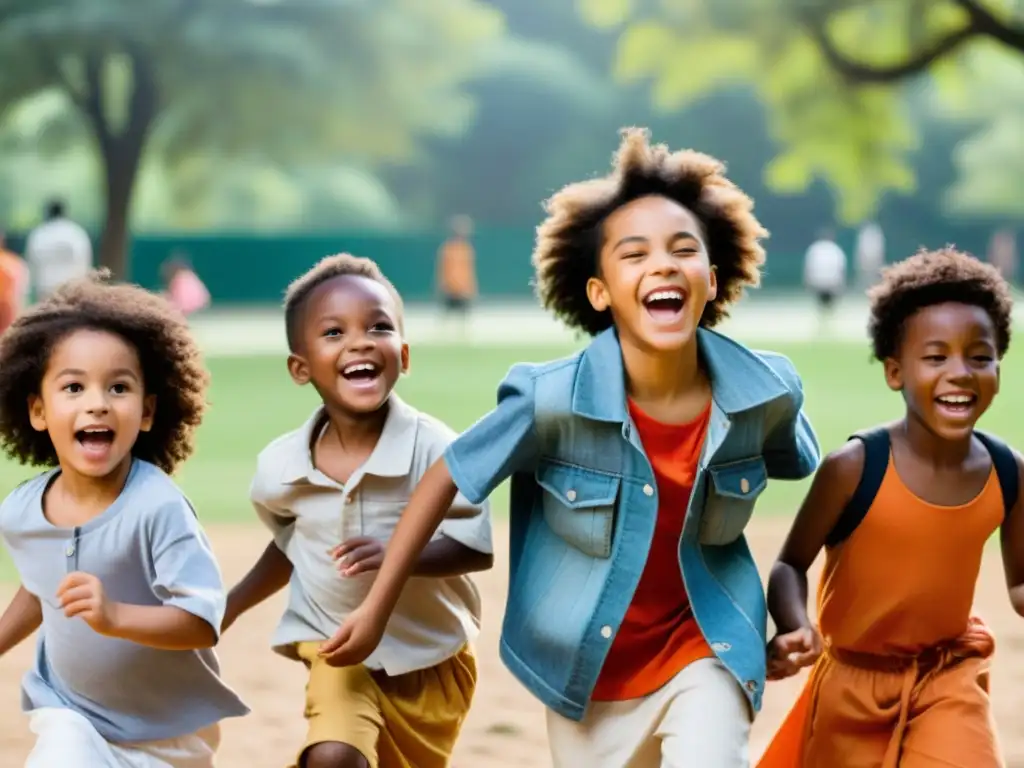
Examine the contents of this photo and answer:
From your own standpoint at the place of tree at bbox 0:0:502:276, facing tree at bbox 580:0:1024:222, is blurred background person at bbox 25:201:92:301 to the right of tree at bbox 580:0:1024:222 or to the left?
right

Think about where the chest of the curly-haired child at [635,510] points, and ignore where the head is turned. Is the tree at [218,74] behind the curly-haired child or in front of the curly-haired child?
behind

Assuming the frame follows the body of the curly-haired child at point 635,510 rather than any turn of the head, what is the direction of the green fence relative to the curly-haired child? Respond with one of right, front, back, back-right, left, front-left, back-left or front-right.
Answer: back

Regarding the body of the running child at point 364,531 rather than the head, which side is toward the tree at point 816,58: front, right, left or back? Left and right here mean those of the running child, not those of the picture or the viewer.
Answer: back

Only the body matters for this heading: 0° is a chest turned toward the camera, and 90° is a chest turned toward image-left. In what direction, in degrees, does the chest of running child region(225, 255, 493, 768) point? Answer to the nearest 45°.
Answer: approximately 0°

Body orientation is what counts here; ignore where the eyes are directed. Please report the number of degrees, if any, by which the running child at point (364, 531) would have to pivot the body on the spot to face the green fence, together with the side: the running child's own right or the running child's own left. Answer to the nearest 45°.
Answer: approximately 180°

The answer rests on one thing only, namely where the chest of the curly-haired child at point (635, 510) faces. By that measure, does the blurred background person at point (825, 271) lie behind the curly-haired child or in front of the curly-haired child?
behind

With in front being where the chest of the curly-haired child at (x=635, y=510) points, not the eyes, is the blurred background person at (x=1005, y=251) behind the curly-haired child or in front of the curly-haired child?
behind

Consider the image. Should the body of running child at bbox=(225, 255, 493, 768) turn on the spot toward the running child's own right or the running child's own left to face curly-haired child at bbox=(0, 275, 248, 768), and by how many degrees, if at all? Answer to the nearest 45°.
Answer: approximately 45° to the running child's own right

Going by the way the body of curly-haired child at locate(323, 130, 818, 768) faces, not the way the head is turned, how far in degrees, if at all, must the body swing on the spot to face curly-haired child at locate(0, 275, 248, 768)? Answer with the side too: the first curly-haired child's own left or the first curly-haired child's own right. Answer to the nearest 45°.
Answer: approximately 90° to the first curly-haired child's own right
